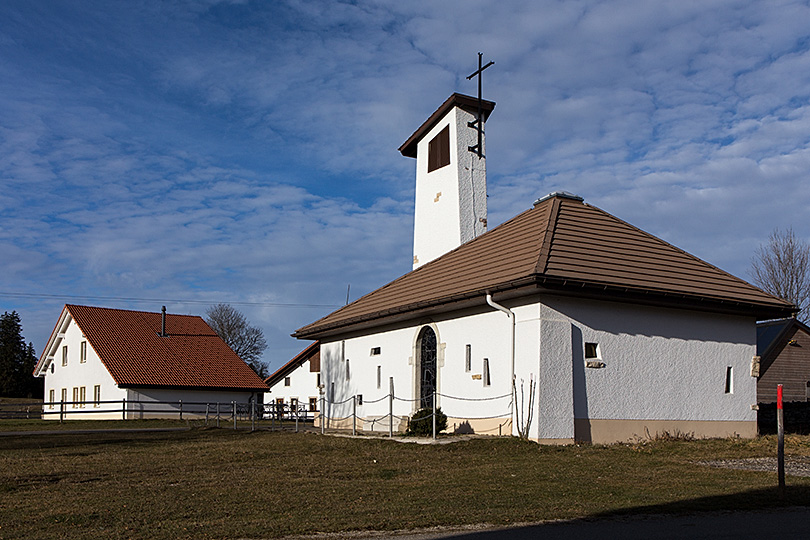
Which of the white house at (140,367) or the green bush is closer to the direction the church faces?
the green bush

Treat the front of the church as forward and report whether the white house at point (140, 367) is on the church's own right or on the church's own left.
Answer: on the church's own right

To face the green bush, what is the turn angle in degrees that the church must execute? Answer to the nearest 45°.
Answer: approximately 45° to its right

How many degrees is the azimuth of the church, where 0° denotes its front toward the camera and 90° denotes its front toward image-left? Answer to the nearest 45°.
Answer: approximately 45°

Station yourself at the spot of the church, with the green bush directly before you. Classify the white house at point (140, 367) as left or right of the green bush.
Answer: right
